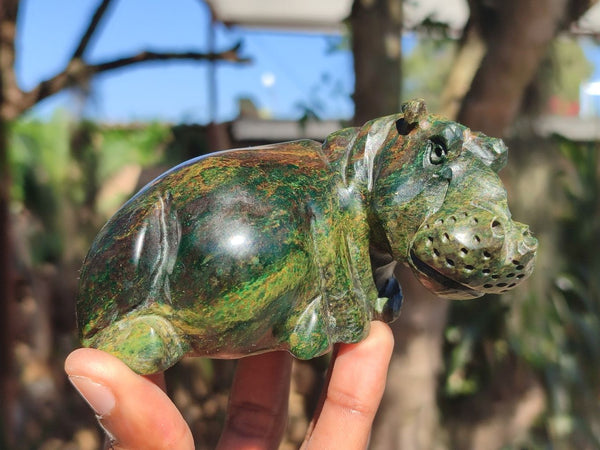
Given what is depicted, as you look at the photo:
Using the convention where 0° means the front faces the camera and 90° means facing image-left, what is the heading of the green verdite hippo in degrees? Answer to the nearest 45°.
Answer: approximately 270°

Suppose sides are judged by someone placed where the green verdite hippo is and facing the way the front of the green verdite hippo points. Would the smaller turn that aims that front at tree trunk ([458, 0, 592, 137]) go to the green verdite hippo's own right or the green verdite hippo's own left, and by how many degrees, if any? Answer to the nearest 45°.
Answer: approximately 45° to the green verdite hippo's own left

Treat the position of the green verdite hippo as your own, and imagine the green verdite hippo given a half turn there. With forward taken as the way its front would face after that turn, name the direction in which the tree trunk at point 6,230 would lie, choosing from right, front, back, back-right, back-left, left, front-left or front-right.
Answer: front-right

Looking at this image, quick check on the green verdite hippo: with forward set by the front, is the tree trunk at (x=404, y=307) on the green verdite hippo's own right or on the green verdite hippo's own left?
on the green verdite hippo's own left

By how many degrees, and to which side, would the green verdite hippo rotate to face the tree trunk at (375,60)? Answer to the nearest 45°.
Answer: approximately 90° to its left
